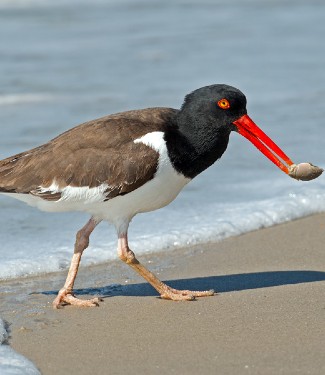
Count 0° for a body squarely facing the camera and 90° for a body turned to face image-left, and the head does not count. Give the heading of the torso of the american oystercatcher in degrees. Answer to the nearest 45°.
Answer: approximately 270°
